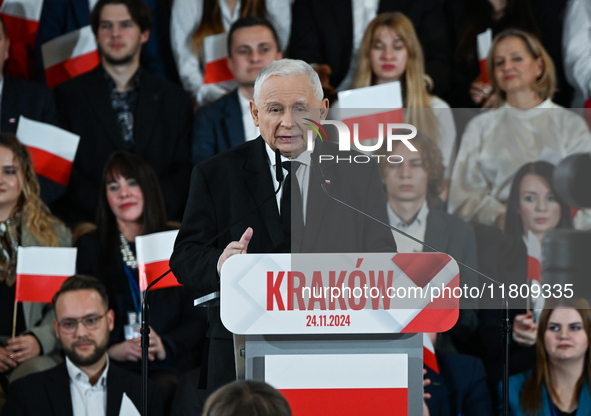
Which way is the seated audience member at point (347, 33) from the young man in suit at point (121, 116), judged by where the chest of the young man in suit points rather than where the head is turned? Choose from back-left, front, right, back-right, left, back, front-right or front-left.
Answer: left

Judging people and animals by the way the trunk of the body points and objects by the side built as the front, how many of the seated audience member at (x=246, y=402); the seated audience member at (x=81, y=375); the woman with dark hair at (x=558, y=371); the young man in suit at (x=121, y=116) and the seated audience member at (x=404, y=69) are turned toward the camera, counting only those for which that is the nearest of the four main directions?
4

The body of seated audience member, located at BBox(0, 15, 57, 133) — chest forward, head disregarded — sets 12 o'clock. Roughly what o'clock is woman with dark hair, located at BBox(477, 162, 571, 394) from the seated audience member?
The woman with dark hair is roughly at 10 o'clock from the seated audience member.

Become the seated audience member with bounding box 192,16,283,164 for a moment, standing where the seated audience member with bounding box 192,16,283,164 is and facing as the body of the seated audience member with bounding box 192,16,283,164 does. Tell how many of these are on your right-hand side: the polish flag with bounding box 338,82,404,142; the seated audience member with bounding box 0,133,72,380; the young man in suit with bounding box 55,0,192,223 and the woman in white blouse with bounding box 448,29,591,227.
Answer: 2

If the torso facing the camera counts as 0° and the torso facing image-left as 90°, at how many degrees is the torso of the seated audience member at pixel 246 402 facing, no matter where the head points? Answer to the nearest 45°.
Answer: approximately 180°

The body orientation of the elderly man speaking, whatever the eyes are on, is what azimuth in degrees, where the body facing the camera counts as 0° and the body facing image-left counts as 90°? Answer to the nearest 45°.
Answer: approximately 0°

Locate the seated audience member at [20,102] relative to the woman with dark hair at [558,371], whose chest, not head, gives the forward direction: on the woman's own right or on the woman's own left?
on the woman's own right

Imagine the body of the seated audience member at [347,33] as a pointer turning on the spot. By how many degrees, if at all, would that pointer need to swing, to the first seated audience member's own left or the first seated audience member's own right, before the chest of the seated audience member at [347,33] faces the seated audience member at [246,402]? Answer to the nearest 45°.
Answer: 0° — they already face them
